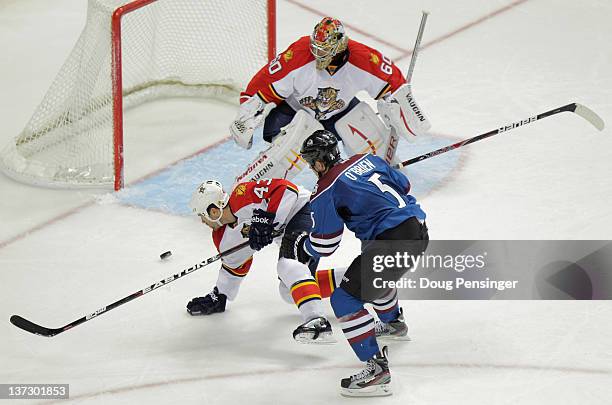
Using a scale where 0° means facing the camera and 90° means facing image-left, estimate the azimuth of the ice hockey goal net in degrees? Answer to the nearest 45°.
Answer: approximately 315°

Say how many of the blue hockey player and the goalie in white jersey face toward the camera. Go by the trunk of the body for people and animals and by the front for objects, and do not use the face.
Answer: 1

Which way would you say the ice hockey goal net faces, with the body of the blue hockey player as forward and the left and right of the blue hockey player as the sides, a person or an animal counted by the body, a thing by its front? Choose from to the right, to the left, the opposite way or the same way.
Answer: the opposite way

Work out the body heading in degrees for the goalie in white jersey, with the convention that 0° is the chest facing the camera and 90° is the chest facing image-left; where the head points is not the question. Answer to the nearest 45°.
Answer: approximately 0°
